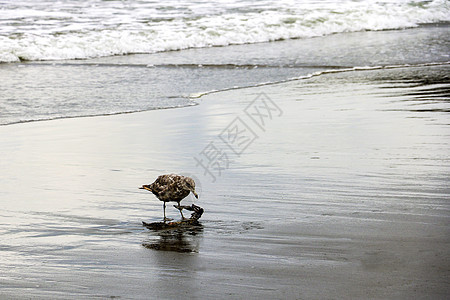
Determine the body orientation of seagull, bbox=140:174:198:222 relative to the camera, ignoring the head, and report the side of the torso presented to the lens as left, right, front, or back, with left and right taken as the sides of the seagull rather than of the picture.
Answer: right
